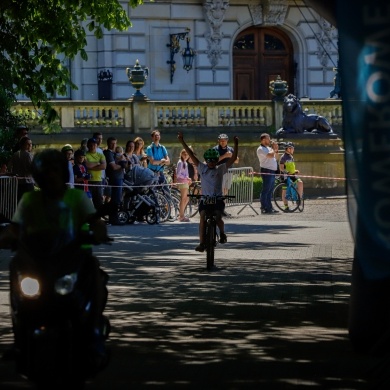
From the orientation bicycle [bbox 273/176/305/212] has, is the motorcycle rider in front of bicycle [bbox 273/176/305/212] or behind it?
in front

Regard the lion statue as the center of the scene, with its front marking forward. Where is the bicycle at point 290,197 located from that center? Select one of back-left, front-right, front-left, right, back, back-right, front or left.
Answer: front-left

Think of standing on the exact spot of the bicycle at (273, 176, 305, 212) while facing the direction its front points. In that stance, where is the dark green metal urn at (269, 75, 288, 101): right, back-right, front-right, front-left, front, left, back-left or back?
back-right

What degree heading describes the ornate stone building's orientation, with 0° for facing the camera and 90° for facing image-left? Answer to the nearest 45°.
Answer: approximately 0°

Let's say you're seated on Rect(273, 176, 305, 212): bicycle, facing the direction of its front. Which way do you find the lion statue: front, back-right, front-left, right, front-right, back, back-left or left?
back-right

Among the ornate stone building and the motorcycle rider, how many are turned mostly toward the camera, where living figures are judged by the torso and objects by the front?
2

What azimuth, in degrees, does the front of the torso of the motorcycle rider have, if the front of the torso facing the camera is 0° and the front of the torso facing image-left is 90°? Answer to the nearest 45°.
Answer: approximately 0°

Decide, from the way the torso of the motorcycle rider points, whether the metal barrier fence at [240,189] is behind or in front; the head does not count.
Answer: behind

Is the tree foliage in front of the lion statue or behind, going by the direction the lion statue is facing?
in front

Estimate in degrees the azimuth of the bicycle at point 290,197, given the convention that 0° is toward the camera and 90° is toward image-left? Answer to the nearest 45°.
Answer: approximately 45°

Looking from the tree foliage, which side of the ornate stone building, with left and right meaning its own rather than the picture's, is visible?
front
